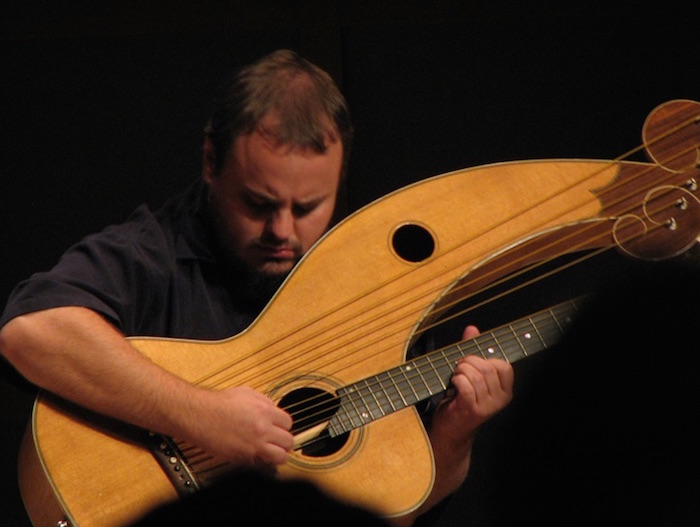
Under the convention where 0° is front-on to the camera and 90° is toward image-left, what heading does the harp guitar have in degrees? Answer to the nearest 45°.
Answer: approximately 0°

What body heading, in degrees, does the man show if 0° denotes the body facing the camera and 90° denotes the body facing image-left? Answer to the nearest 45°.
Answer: approximately 315°
